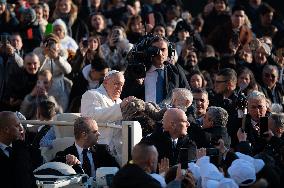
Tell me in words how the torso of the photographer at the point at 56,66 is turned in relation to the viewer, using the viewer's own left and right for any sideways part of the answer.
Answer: facing the viewer

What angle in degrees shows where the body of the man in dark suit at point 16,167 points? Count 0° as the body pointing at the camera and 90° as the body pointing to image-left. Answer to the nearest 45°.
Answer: approximately 315°

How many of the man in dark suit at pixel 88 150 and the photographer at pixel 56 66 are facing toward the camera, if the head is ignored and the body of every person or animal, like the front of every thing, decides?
2

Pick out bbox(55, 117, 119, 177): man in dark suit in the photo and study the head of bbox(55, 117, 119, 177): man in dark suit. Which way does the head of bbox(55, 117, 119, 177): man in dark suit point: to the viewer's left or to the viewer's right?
to the viewer's right

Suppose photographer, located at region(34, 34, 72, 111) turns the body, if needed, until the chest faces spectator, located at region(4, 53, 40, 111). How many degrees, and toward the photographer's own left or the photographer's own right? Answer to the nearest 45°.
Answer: approximately 90° to the photographer's own right

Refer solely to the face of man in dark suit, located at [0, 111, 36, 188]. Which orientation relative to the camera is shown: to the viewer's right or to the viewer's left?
to the viewer's right

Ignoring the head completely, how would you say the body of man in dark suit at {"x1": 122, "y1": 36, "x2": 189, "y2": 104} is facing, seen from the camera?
toward the camera

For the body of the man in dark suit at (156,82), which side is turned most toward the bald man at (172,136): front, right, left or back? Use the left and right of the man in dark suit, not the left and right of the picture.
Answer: front
